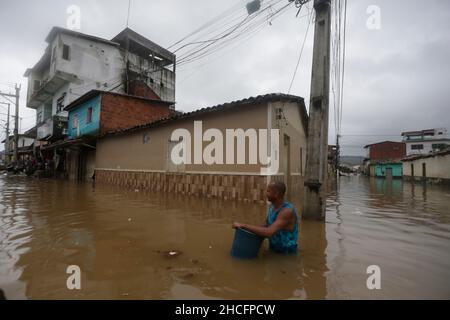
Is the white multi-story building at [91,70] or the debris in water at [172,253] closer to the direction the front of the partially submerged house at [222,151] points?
the debris in water

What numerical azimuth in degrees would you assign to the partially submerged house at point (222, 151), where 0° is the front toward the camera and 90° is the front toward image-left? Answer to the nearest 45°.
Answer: approximately 315°

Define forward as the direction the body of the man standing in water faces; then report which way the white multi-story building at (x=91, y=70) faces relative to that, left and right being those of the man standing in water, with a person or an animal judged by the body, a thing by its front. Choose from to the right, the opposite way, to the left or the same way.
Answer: to the left

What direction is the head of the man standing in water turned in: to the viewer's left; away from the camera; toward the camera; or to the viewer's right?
to the viewer's left

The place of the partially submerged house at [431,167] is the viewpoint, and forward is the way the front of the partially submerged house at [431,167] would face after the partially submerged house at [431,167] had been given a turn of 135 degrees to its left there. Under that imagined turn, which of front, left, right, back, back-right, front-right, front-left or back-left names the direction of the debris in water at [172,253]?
right

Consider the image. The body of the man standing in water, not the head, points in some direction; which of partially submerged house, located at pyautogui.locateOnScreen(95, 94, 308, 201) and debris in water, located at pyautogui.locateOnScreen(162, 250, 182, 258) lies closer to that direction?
the debris in water

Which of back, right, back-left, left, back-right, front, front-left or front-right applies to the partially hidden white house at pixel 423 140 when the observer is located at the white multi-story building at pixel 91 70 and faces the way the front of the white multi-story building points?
back-left

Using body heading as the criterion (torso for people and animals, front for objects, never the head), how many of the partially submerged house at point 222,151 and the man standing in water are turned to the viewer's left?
1

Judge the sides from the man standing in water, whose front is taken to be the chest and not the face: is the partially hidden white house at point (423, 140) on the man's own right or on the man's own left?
on the man's own right

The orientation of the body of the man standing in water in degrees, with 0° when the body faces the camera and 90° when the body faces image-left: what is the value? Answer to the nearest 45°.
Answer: approximately 90°

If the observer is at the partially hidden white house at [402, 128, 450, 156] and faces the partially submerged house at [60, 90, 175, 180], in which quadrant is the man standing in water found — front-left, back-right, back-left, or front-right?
front-left

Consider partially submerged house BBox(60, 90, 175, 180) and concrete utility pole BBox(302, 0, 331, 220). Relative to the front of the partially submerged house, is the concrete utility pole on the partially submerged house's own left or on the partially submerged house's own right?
on the partially submerged house's own left

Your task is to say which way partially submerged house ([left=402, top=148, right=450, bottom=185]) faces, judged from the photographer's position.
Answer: facing the viewer and to the left of the viewer

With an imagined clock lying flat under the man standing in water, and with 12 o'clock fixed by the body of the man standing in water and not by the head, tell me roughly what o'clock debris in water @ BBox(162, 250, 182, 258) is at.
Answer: The debris in water is roughly at 12 o'clock from the man standing in water.
